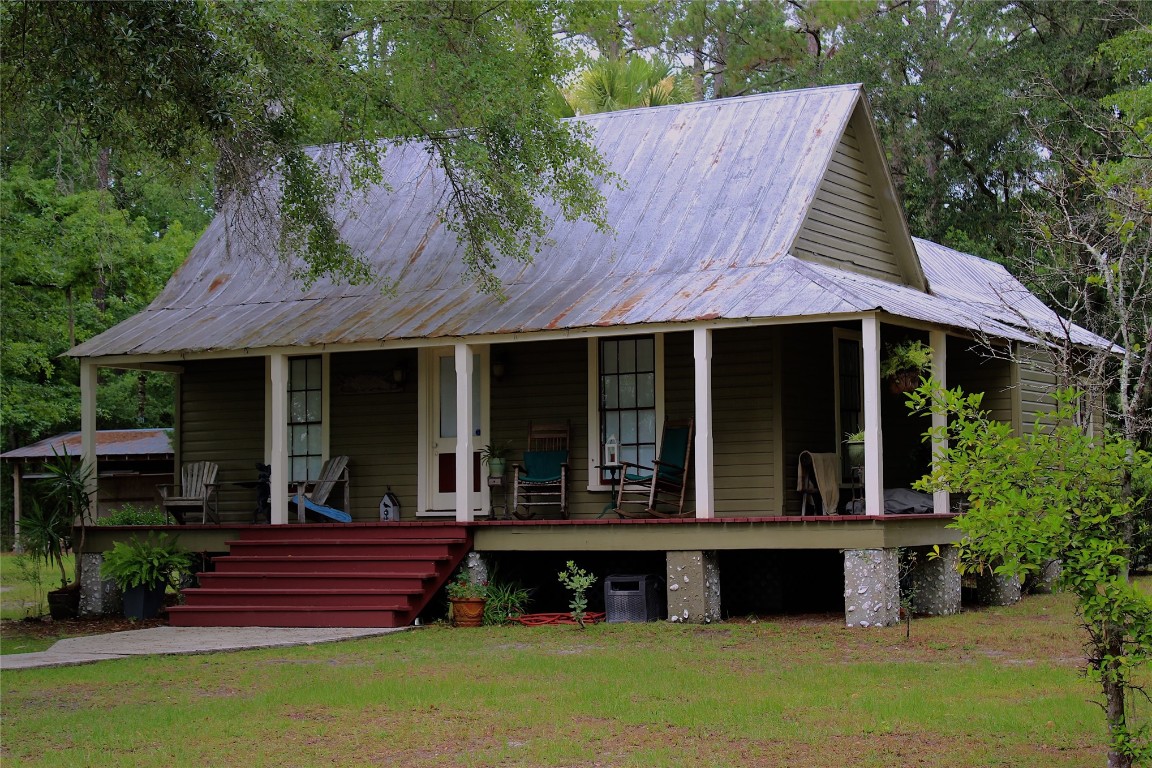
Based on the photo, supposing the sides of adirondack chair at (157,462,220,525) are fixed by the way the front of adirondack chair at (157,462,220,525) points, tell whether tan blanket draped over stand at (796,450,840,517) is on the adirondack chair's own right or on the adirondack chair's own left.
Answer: on the adirondack chair's own left

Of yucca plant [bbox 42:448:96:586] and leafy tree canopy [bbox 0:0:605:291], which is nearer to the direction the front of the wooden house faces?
the leafy tree canopy

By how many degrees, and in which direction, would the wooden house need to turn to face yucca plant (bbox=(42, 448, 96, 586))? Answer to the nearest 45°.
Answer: approximately 45° to its right

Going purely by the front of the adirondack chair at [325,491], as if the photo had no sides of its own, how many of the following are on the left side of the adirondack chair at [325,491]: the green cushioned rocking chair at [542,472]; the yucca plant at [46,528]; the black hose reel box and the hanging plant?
3

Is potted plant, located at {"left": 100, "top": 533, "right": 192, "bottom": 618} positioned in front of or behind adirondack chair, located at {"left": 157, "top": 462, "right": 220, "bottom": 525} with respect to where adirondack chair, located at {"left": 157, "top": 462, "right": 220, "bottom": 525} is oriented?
in front

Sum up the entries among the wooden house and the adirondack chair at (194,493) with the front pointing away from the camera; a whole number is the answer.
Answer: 0

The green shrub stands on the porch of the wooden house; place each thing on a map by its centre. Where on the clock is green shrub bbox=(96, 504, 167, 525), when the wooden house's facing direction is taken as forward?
The green shrub is roughly at 2 o'clock from the wooden house.

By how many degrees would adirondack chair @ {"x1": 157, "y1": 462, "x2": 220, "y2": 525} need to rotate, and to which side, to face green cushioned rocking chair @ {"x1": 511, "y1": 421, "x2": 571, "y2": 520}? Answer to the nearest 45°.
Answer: approximately 90° to its left

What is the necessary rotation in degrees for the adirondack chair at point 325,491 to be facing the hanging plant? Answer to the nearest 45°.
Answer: approximately 90° to its left

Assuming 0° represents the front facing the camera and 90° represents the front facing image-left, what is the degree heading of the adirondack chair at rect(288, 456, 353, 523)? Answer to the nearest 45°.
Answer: approximately 45°

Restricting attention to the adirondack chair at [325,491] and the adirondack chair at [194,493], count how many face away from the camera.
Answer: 0

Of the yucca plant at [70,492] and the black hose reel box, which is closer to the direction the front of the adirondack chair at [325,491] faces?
the yucca plant

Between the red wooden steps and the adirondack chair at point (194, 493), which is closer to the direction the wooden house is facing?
the red wooden steps

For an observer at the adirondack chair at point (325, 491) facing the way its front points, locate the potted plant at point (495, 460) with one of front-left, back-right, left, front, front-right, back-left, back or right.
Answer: left
